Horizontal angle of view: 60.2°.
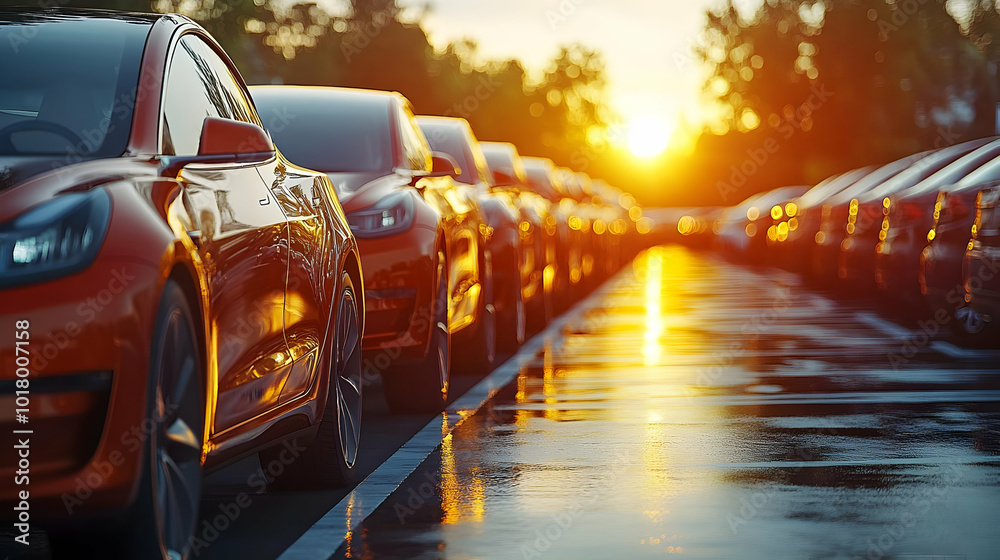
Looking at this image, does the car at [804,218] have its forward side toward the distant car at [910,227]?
no

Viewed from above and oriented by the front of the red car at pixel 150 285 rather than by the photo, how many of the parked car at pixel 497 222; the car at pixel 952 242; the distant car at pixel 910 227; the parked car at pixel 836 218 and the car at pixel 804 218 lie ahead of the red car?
0

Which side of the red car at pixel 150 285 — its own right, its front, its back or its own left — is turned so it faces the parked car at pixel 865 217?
back

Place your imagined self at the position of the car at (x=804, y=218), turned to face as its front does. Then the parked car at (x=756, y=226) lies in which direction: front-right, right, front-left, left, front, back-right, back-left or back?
back-right

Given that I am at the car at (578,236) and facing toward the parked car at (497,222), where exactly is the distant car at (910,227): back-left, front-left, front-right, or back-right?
front-left

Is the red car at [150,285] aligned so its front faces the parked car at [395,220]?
no

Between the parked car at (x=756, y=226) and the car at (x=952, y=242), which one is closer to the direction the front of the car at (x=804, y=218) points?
the car

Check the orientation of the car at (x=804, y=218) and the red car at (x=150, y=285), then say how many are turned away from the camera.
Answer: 0

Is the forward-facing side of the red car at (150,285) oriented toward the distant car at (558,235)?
no

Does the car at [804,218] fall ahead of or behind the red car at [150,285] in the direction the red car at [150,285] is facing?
behind

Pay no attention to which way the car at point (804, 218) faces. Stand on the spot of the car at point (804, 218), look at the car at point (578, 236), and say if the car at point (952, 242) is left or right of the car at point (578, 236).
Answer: left

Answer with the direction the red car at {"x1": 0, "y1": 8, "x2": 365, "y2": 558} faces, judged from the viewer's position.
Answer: facing the viewer and to the left of the viewer
